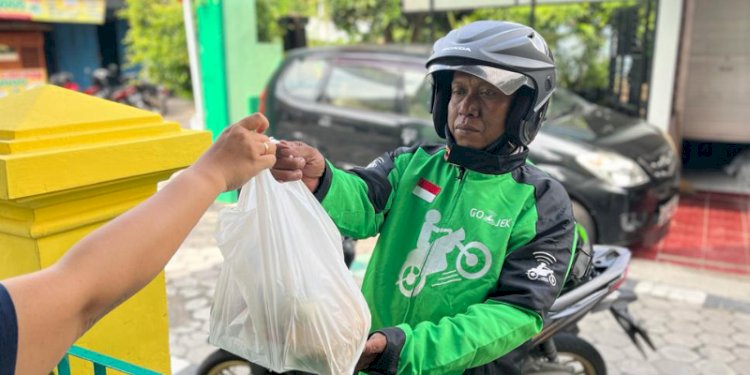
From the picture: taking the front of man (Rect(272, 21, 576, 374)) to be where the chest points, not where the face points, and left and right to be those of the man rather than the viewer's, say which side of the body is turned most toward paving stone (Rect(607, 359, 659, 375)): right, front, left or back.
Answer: back

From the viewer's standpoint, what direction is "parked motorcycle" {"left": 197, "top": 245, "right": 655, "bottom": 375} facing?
to the viewer's left

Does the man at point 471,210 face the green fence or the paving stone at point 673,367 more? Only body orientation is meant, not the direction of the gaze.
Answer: the green fence

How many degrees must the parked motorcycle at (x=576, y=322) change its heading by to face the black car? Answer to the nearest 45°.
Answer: approximately 90° to its right

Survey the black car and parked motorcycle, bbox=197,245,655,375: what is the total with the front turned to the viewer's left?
1
